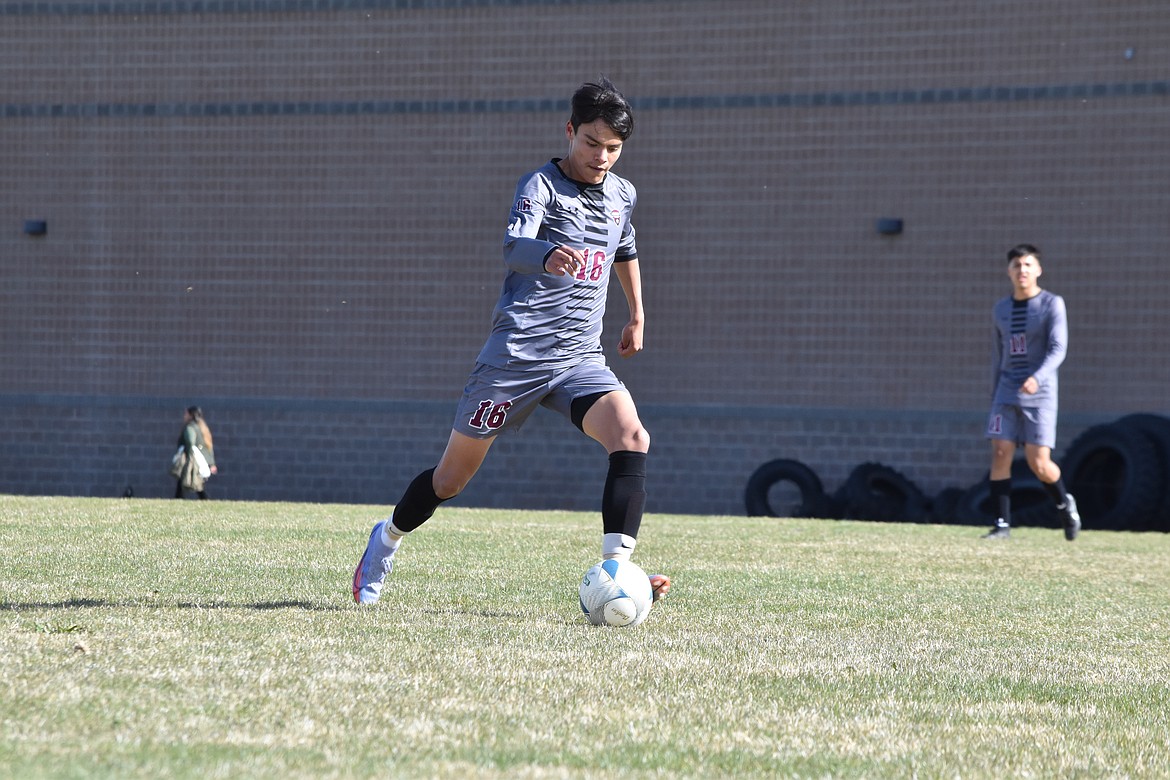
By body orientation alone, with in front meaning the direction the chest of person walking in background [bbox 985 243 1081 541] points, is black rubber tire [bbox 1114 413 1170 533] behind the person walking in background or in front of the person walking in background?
behind

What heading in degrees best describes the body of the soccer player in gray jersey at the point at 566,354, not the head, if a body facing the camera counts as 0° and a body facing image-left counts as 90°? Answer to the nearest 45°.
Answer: approximately 315°

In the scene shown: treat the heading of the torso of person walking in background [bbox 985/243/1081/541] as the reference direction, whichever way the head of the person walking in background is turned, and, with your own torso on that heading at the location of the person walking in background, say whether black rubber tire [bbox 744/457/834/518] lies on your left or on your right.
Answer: on your right

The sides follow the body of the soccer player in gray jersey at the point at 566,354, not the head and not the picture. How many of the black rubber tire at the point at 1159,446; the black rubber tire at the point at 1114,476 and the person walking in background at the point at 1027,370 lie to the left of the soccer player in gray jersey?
3

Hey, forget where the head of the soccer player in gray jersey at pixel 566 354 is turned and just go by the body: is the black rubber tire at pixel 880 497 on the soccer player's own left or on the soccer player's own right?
on the soccer player's own left

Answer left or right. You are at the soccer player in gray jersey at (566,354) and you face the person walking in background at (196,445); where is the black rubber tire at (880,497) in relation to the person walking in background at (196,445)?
right

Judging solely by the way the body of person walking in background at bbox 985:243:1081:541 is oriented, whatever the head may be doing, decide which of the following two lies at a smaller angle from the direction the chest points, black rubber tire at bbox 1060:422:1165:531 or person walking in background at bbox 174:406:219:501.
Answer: the person walking in background

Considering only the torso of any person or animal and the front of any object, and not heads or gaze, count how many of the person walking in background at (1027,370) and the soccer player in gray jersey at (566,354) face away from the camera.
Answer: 0

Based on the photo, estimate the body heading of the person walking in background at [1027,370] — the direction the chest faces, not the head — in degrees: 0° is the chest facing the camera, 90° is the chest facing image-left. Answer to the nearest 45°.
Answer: approximately 45°
